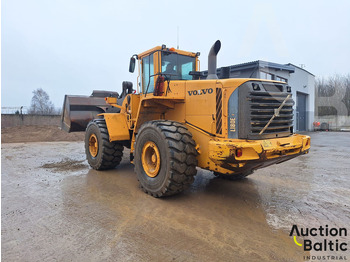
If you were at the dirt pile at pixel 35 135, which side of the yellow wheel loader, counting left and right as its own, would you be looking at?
front

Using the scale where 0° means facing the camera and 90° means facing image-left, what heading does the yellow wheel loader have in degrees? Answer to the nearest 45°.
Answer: approximately 135°
